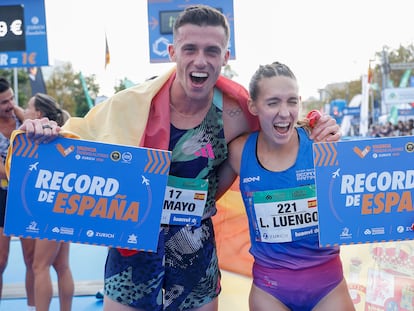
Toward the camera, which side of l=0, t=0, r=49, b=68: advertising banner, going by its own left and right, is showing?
front
